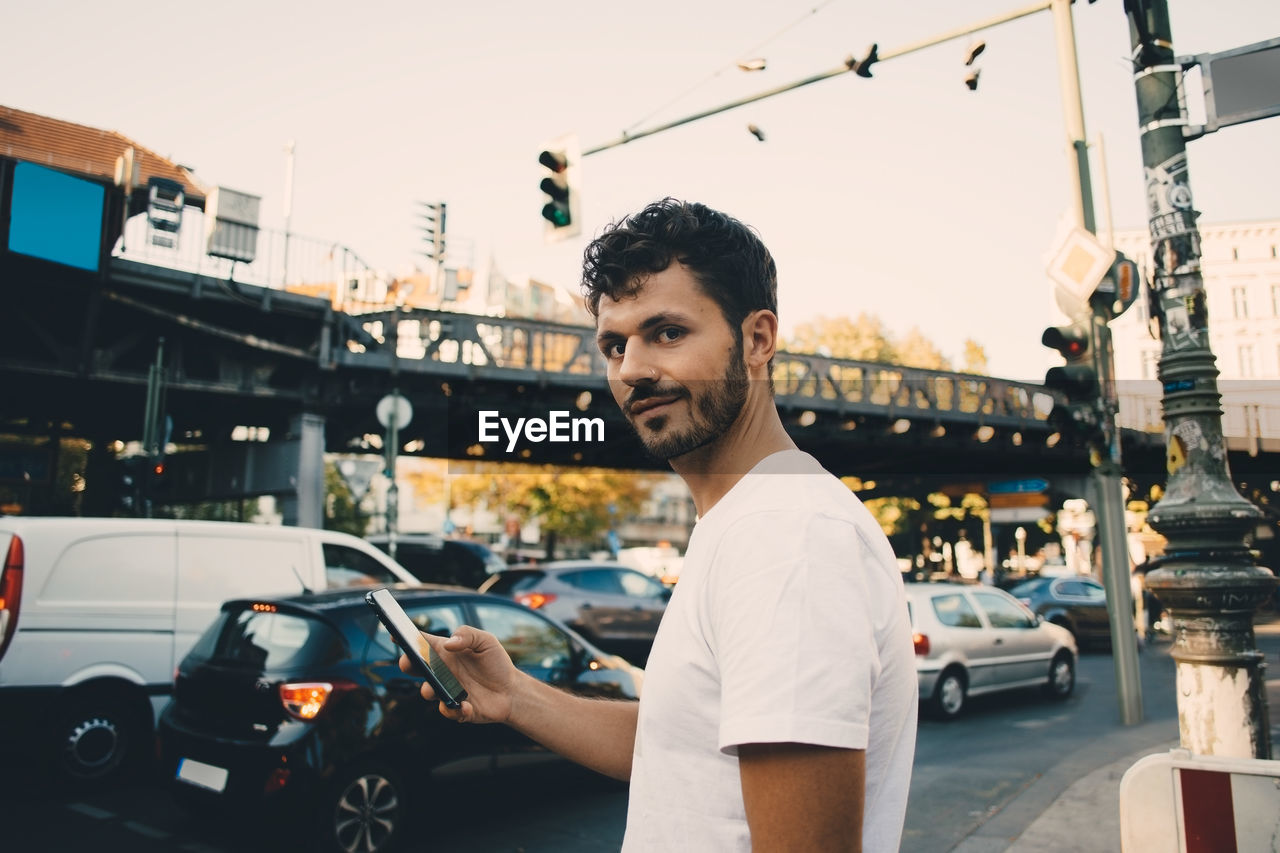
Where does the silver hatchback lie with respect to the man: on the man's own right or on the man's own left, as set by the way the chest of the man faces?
on the man's own right

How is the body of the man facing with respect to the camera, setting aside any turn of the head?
to the viewer's left

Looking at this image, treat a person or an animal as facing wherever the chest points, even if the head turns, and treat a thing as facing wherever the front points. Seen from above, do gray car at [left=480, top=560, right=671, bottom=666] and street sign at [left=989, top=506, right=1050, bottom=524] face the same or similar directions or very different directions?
very different directions

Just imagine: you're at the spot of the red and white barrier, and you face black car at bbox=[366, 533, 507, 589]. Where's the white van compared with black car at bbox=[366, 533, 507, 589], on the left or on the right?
left

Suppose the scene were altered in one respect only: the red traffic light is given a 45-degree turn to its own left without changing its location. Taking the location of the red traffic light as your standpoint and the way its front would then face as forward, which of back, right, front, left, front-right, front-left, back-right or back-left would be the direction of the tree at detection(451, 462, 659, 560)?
back-right

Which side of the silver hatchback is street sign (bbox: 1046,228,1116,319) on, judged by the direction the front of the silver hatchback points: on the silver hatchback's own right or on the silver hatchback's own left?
on the silver hatchback's own right

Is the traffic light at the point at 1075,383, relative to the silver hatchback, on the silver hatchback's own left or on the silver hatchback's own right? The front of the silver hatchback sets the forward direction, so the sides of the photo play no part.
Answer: on the silver hatchback's own right

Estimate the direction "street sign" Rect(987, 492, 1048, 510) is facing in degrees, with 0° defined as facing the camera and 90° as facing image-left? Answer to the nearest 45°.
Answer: approximately 0°

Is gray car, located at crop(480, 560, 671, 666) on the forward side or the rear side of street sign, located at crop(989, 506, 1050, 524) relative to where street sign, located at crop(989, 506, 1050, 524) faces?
on the forward side

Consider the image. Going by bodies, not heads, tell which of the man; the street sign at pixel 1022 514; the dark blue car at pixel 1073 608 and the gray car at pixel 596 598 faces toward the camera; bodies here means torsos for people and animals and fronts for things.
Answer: the street sign

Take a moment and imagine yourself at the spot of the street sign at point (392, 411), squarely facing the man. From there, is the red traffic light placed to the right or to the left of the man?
left

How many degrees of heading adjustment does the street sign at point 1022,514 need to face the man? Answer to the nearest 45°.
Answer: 0° — it already faces them

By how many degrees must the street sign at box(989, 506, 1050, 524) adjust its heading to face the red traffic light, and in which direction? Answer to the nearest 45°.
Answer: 0° — it already faces it

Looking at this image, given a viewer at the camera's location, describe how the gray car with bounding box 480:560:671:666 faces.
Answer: facing away from the viewer and to the right of the viewer
